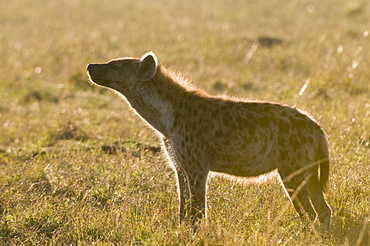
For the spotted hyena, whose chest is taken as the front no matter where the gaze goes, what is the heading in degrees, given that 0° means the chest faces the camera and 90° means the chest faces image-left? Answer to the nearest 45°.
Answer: approximately 90°
